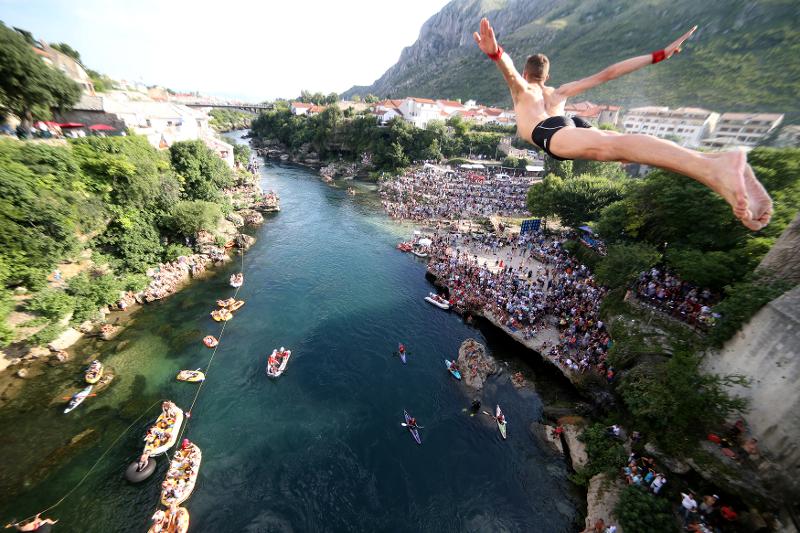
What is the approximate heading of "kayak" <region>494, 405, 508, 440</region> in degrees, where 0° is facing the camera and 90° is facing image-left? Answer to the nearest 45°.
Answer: approximately 0°

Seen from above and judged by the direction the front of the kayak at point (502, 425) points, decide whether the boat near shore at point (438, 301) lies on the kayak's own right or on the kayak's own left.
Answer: on the kayak's own right

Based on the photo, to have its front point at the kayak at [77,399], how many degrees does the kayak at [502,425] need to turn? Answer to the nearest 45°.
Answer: approximately 45° to its right

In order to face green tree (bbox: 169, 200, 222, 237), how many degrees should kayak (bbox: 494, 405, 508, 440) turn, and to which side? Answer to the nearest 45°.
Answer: approximately 90° to its right

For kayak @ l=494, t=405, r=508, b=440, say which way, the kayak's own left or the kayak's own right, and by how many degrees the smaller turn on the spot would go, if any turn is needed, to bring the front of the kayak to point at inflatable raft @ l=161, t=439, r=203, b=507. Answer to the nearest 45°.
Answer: approximately 45° to the kayak's own right

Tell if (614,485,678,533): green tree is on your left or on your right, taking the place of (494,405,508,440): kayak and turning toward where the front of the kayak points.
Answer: on your left

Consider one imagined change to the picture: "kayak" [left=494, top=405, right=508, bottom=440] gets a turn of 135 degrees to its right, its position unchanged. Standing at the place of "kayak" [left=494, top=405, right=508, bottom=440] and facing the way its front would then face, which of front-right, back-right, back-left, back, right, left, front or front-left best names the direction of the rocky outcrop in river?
front
